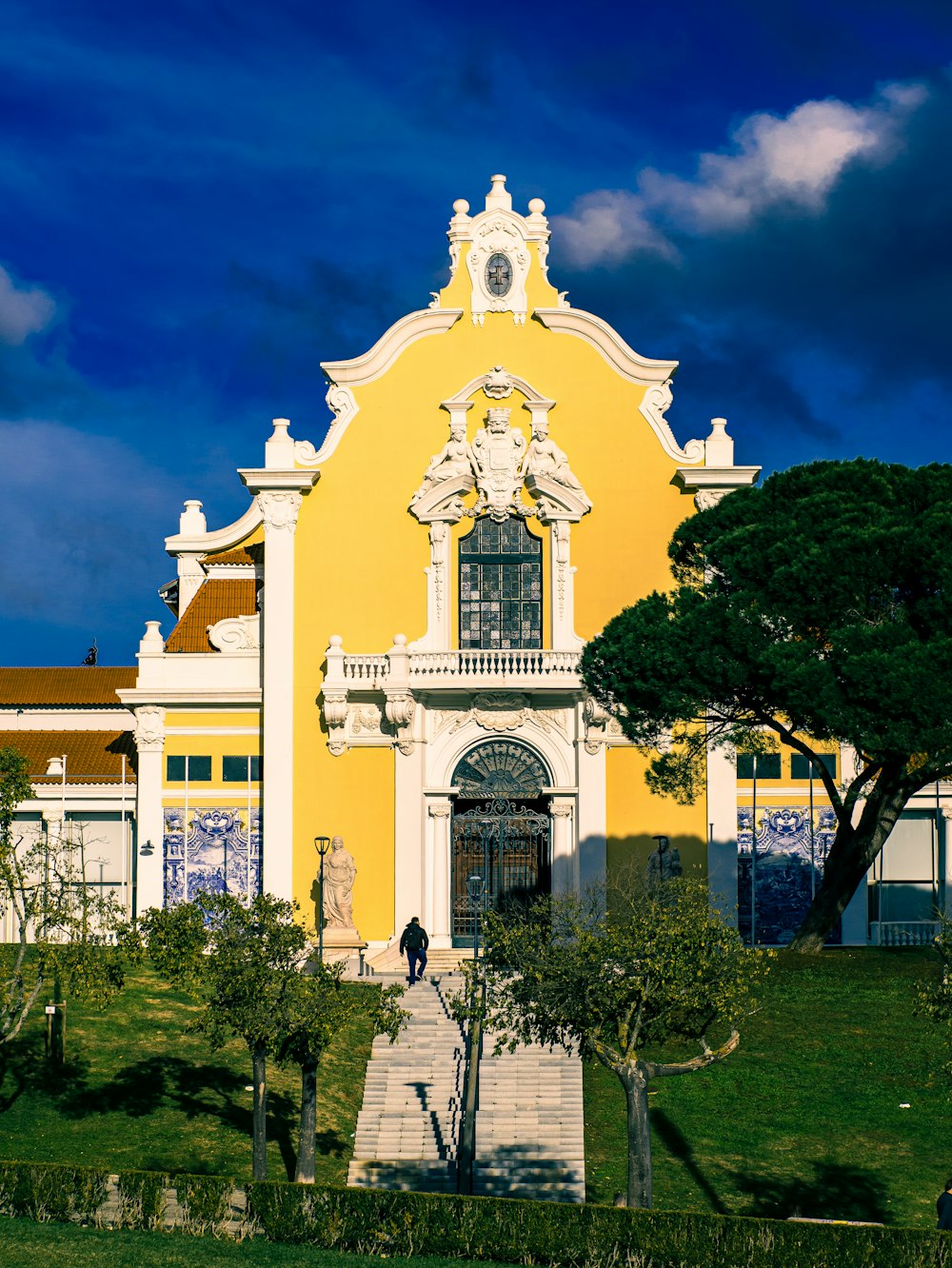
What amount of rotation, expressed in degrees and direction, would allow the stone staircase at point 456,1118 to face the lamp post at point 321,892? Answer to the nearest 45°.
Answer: approximately 180°

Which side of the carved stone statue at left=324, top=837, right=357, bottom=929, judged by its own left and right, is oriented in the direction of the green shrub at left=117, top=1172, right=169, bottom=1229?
front

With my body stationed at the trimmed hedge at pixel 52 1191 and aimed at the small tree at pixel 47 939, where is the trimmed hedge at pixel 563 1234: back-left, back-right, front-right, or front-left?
back-right

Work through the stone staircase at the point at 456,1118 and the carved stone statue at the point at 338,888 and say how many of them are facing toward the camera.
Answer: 2

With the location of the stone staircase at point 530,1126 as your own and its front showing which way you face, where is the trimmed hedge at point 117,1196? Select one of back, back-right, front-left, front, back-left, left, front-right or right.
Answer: front-right

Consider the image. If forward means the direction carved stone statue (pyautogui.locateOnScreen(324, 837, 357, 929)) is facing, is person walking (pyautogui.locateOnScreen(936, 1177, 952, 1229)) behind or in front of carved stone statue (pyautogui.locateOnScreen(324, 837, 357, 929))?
in front

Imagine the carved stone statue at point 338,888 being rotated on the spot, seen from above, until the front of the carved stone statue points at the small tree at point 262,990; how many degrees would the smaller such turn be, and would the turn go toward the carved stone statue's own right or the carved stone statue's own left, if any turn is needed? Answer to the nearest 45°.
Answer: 0° — it already faces it

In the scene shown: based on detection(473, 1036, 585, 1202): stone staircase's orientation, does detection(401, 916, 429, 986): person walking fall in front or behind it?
behind

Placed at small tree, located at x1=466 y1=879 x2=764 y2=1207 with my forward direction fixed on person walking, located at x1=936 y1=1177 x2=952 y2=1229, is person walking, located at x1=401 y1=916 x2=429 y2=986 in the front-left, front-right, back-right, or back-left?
back-left
